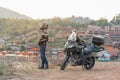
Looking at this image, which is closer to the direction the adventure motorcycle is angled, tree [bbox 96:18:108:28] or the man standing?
the man standing

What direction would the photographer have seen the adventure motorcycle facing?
facing the viewer and to the left of the viewer

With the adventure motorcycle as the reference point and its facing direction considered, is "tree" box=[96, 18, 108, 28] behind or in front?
behind

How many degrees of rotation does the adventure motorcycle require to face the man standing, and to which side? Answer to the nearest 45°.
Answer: approximately 45° to its right

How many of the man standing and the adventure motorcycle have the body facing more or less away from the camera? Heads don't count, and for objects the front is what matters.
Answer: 0

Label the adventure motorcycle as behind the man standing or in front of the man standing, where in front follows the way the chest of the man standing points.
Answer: behind
